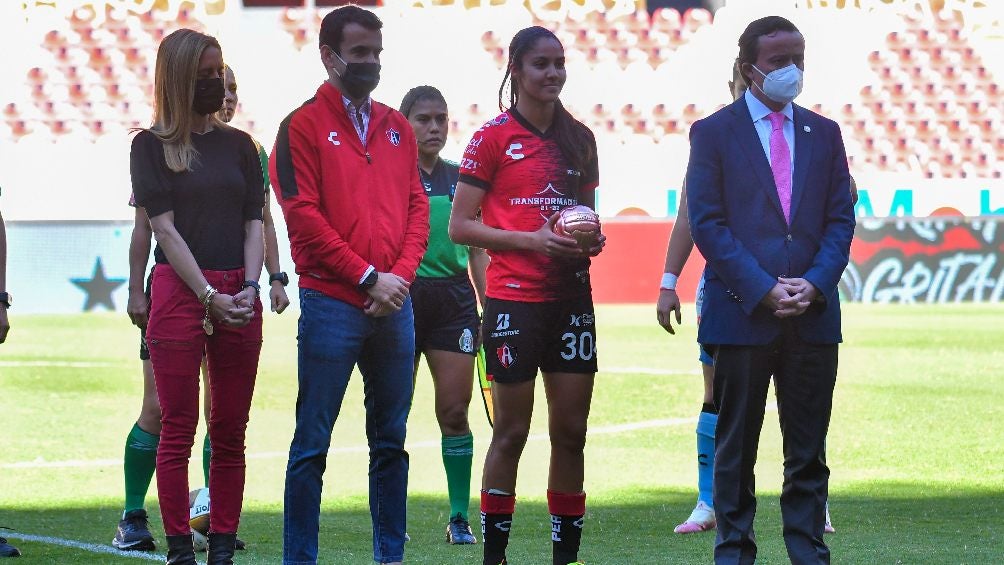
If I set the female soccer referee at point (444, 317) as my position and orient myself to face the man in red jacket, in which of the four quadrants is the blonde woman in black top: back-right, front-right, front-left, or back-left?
front-right

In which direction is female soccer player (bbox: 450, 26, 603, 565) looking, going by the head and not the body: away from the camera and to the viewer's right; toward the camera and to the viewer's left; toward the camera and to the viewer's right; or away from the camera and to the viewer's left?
toward the camera and to the viewer's right

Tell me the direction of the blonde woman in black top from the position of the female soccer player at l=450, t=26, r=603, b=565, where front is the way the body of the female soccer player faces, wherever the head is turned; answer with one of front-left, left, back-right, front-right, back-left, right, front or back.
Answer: back-right

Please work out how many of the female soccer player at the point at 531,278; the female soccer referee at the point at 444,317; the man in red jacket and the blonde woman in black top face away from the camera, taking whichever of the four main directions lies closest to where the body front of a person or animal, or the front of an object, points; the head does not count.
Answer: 0

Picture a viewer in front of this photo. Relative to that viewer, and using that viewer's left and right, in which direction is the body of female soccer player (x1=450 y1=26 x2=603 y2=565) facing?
facing the viewer and to the right of the viewer

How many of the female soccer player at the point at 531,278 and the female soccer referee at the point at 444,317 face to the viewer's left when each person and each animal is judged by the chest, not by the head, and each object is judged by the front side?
0

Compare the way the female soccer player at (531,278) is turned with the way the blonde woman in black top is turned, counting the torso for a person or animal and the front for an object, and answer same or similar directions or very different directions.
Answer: same or similar directions

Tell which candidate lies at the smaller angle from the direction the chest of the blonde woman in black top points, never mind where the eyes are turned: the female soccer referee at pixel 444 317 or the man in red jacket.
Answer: the man in red jacket

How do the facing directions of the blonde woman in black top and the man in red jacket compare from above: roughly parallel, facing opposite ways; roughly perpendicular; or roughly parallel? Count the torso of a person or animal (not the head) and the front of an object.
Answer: roughly parallel

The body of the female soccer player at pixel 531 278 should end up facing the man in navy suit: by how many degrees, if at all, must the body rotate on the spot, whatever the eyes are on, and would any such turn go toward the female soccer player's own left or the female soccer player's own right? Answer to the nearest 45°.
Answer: approximately 45° to the female soccer player's own left

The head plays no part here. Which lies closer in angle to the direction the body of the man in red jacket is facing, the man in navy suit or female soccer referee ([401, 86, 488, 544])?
the man in navy suit

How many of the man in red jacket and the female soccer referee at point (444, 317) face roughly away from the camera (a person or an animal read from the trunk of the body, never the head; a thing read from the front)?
0

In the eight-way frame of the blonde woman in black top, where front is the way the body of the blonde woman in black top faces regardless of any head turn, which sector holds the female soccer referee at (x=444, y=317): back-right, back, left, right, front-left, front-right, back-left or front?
left

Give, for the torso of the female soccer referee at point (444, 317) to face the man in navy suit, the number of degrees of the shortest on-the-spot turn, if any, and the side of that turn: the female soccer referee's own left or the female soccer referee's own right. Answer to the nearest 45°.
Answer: approximately 45° to the female soccer referee's own left

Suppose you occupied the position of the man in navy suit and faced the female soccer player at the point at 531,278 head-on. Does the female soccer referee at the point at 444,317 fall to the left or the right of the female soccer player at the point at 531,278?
right

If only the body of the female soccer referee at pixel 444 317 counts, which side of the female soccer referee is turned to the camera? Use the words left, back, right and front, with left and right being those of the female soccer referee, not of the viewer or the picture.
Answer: front

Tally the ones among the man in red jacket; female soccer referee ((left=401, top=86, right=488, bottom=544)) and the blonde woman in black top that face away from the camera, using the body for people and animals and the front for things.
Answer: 0
